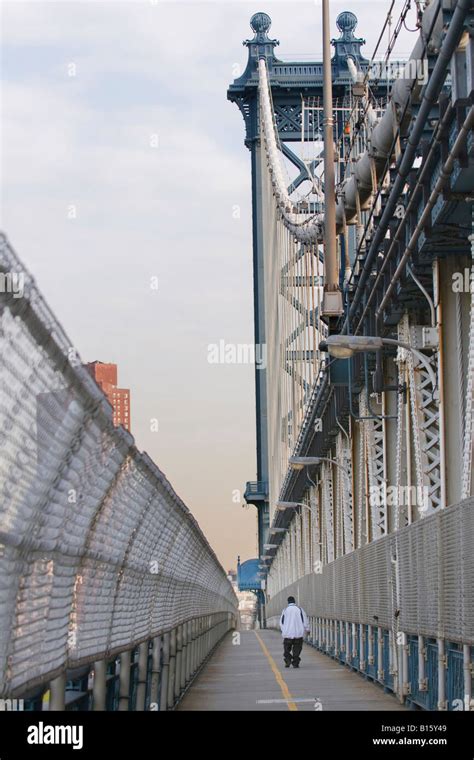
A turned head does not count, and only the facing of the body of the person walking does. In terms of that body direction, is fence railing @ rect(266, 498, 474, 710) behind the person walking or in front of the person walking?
behind

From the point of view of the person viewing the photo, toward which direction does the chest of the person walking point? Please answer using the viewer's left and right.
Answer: facing away from the viewer

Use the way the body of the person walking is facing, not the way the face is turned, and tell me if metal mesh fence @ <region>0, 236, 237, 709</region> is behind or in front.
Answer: behind
